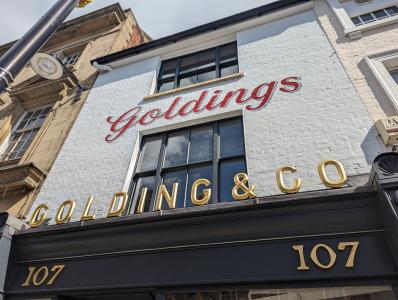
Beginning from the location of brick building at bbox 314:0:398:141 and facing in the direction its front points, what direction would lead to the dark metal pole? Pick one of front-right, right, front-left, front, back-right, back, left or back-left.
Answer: front-right

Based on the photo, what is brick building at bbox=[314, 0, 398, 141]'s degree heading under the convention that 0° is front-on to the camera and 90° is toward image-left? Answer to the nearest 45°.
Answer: approximately 0°

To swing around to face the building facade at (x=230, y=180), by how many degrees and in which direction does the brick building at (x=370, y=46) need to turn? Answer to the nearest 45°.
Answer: approximately 45° to its right

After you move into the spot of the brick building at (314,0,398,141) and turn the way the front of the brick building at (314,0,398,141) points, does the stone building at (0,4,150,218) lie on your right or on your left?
on your right
